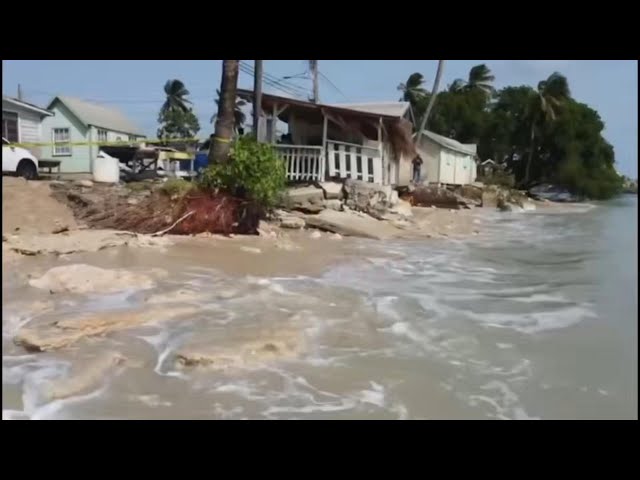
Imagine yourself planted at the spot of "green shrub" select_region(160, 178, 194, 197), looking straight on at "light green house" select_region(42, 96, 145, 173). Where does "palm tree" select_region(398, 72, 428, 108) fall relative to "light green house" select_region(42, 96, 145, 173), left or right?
right

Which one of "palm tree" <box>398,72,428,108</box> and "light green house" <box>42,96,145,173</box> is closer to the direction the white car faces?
the palm tree

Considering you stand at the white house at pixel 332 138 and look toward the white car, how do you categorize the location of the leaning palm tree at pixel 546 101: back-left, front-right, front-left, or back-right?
back-right

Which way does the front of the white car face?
to the viewer's right

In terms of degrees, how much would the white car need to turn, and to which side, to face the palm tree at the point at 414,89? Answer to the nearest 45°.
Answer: approximately 45° to its left
